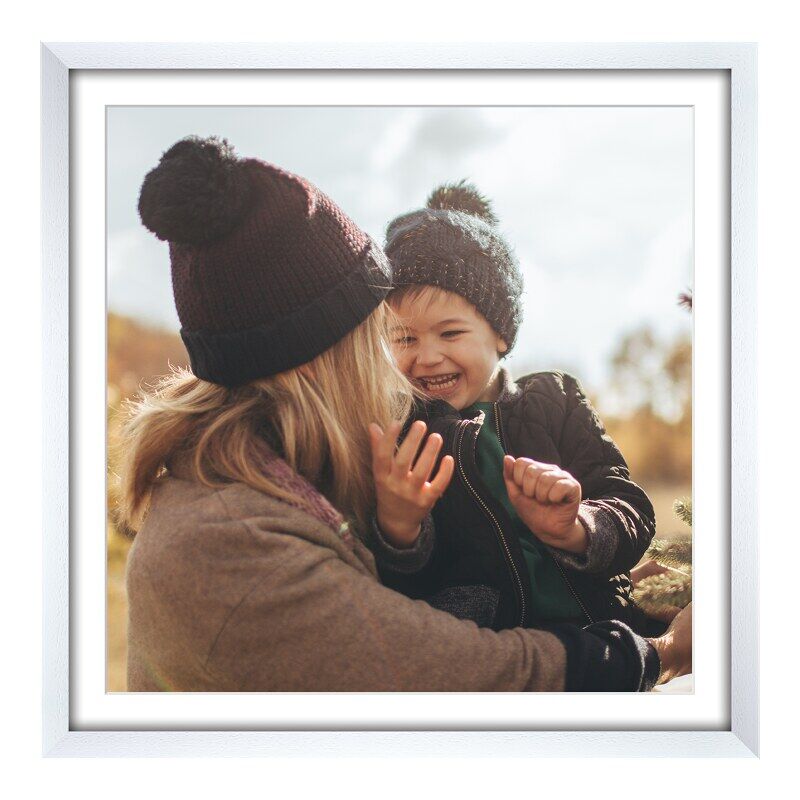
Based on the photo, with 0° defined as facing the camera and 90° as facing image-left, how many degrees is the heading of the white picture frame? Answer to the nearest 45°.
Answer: approximately 0°
